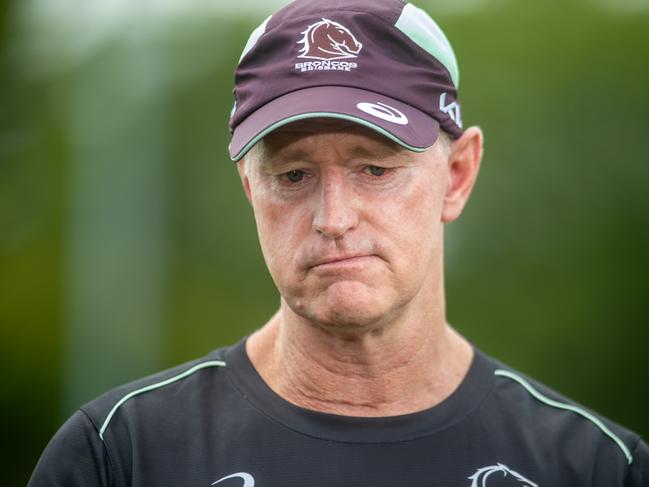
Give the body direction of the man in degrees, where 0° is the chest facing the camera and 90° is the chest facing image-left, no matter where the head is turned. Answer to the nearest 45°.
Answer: approximately 0°
